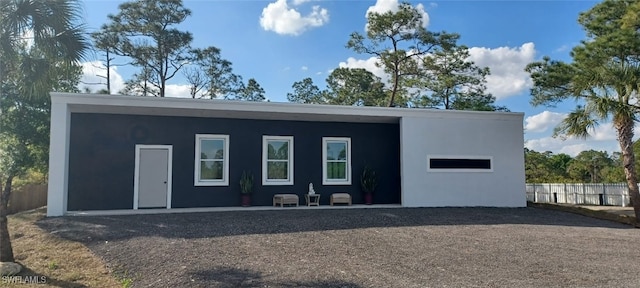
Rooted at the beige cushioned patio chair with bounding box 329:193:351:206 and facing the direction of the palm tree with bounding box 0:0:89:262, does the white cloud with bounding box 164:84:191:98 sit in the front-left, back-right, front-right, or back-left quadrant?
back-right

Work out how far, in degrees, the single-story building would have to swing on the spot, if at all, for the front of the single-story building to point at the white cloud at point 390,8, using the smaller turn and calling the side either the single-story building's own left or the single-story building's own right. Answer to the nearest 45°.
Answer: approximately 135° to the single-story building's own left

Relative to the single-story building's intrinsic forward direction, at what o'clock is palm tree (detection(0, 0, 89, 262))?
The palm tree is roughly at 1 o'clock from the single-story building.

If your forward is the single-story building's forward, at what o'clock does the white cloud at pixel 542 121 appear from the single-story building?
The white cloud is roughly at 8 o'clock from the single-story building.

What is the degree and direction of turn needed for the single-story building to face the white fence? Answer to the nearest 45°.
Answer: approximately 135° to its left

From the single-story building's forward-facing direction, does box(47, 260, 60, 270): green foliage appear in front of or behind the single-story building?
in front

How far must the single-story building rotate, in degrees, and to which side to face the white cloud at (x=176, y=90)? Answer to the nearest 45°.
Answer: approximately 135° to its right

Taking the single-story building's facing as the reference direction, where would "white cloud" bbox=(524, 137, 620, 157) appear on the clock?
The white cloud is roughly at 8 o'clock from the single-story building.

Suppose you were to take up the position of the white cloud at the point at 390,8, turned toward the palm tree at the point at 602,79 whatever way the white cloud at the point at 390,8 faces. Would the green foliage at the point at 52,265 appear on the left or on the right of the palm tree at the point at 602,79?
right

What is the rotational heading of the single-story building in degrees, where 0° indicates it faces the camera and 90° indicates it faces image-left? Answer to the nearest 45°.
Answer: approximately 0°

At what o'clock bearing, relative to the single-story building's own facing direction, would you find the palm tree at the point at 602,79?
The palm tree is roughly at 9 o'clock from the single-story building.
